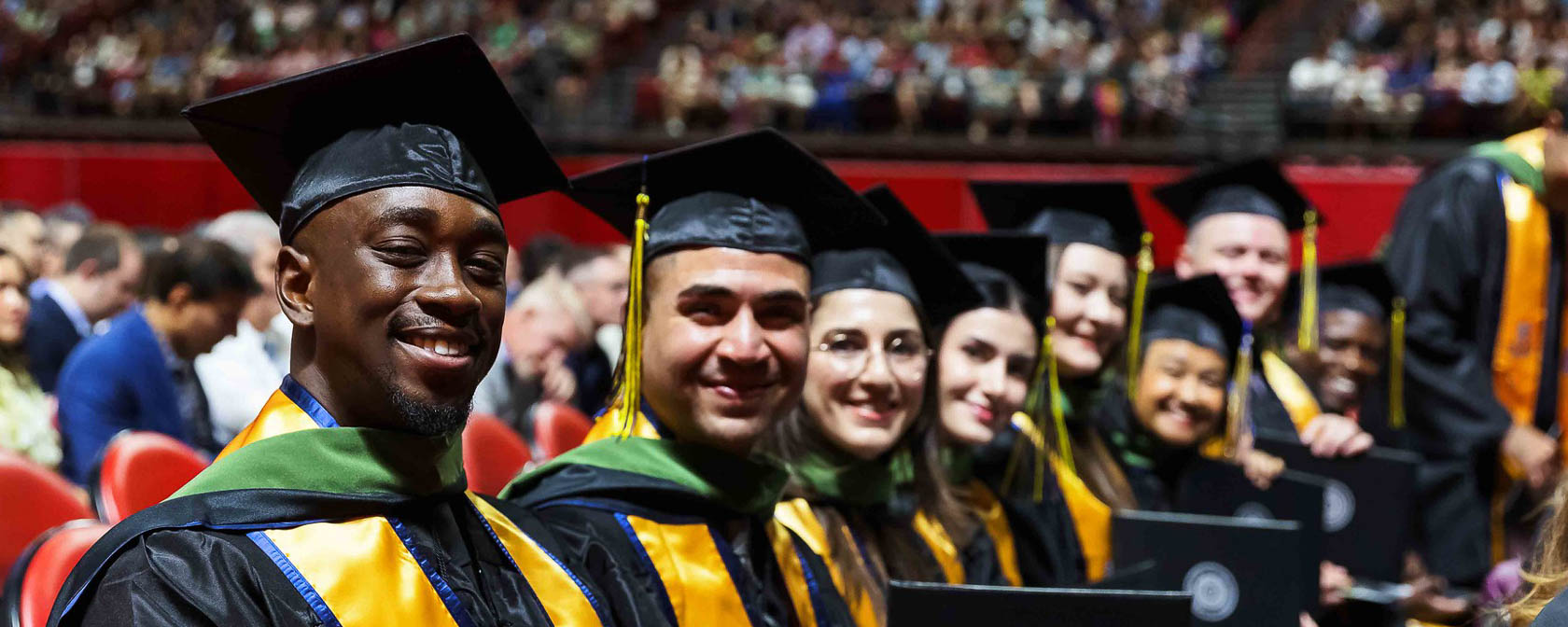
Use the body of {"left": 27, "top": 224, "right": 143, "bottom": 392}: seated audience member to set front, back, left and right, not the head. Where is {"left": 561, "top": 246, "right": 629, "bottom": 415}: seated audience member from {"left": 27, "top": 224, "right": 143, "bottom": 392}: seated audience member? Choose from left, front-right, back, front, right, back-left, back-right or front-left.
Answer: front

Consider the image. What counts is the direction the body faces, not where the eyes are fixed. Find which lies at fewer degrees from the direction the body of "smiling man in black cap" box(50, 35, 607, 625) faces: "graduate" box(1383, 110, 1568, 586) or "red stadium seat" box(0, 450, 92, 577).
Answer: the graduate

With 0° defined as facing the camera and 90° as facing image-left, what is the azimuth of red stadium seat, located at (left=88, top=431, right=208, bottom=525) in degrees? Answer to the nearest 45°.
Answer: approximately 315°

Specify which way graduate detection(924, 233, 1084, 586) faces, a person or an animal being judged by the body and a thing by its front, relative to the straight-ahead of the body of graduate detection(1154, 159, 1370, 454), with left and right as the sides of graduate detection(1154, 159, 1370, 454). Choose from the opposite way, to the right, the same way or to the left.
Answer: the same way

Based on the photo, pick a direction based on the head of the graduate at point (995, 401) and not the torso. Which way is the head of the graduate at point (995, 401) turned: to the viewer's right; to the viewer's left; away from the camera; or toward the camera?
toward the camera

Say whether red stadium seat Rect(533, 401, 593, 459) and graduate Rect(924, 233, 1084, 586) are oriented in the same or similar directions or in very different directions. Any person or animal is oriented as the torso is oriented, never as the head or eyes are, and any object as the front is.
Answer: same or similar directions

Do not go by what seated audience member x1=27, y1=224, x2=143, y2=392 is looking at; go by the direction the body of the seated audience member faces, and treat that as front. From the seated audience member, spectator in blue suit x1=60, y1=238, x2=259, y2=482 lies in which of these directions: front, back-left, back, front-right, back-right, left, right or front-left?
right

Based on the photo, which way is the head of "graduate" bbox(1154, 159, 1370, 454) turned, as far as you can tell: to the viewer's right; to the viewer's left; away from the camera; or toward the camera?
toward the camera

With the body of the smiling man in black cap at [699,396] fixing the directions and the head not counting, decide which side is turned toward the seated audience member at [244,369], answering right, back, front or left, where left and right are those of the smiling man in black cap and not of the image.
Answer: back

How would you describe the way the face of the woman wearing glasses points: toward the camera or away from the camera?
toward the camera

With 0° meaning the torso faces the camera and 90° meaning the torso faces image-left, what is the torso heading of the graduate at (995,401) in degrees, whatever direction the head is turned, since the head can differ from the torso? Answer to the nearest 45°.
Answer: approximately 315°

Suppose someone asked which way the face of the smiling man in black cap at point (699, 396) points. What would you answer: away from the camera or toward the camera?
toward the camera

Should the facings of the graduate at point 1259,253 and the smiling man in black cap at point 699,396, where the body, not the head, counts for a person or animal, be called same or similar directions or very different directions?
same or similar directions

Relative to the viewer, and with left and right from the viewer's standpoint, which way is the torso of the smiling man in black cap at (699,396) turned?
facing the viewer and to the right of the viewer

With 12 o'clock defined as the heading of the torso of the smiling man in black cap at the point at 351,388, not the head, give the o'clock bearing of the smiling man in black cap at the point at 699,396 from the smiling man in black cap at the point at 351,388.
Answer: the smiling man in black cap at the point at 699,396 is roughly at 9 o'clock from the smiling man in black cap at the point at 351,388.
